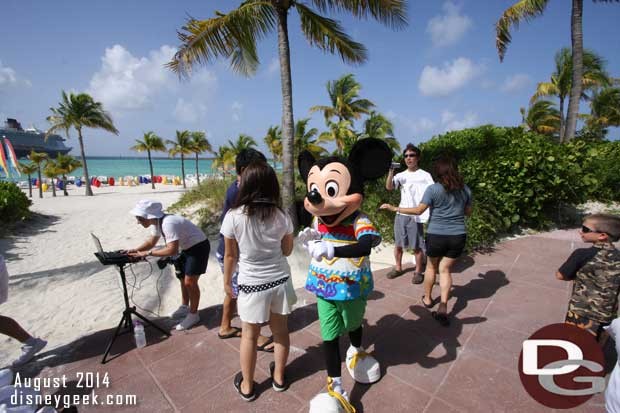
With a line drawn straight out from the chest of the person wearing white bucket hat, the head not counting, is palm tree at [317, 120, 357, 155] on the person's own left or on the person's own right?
on the person's own right

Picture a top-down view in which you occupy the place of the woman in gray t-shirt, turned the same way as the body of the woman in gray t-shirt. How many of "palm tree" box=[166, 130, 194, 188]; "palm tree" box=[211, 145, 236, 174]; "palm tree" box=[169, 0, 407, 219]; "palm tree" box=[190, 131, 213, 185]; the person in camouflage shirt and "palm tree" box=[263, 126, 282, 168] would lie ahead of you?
5

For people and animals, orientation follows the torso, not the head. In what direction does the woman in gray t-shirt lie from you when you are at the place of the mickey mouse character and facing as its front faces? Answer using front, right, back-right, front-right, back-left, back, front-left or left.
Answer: back

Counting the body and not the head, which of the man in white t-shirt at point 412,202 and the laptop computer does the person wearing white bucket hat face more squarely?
the laptop computer

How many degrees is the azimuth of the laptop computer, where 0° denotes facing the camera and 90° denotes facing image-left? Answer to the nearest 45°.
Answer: approximately 270°

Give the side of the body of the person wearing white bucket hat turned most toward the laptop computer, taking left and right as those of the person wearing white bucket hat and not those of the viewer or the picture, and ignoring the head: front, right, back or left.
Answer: front

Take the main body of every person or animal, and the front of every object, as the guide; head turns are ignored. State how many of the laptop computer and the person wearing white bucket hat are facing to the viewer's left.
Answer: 1

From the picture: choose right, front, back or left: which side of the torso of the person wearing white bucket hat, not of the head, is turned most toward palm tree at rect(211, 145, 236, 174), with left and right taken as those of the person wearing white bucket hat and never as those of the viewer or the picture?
right

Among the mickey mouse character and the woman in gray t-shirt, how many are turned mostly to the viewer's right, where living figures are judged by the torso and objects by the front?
0

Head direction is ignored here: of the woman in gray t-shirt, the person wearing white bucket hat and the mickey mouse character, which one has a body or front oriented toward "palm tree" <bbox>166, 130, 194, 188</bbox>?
the woman in gray t-shirt

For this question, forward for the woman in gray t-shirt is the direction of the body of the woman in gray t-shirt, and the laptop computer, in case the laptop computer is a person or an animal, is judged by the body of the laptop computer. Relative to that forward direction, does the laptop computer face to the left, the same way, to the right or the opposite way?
to the right

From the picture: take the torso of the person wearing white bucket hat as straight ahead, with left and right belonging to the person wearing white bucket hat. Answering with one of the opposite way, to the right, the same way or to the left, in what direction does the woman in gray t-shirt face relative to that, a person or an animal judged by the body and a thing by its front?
to the right

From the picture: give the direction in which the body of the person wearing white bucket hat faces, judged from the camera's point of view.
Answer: to the viewer's left

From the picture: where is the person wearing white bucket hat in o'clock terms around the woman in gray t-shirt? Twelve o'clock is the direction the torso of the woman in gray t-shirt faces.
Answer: The person wearing white bucket hat is roughly at 10 o'clock from the woman in gray t-shirt.

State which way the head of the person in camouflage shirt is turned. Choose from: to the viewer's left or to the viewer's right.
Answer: to the viewer's left

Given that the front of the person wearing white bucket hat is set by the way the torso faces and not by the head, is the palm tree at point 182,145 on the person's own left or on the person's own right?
on the person's own right

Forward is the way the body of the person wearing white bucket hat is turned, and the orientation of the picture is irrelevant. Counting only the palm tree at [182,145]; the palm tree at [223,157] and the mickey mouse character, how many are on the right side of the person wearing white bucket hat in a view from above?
2
